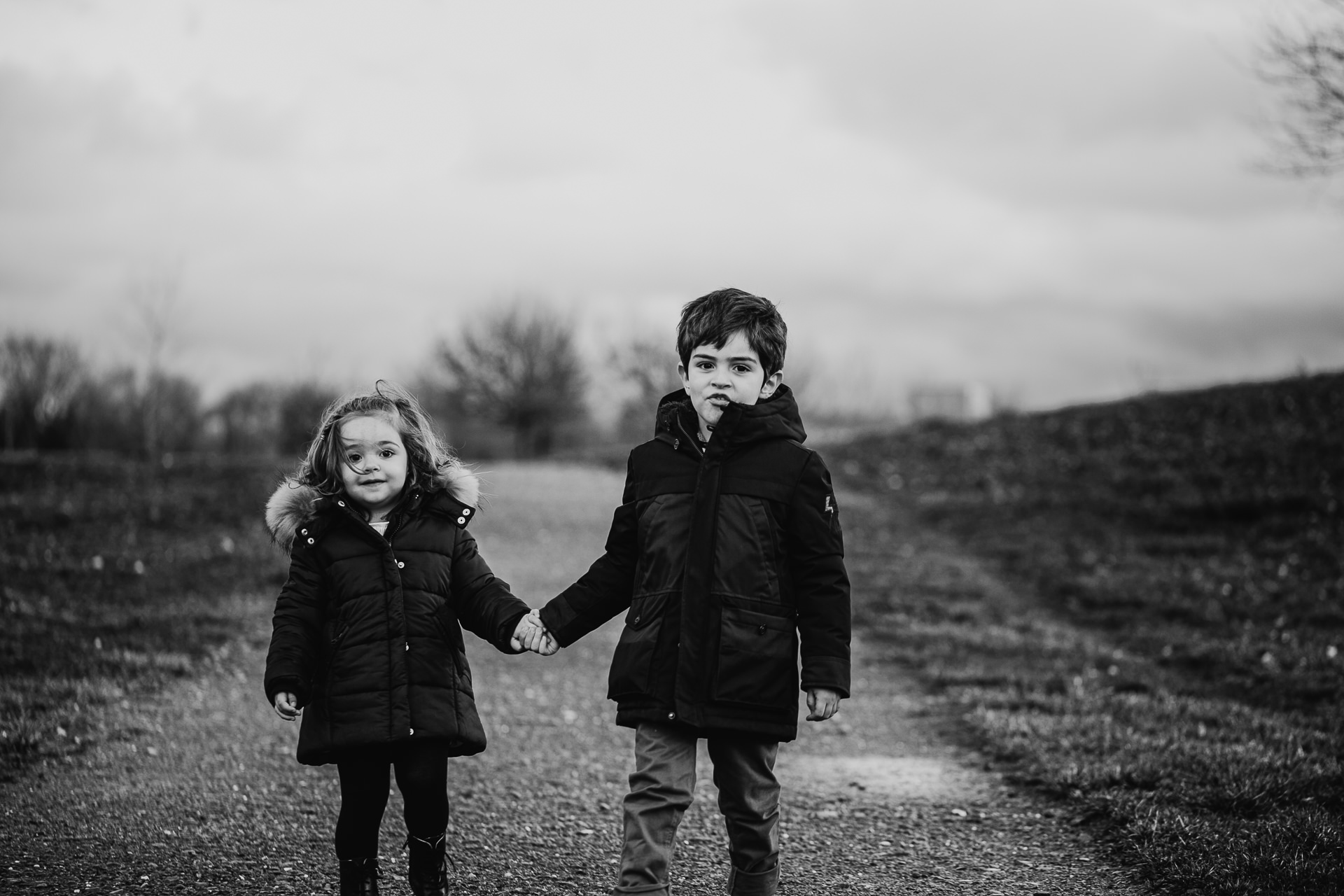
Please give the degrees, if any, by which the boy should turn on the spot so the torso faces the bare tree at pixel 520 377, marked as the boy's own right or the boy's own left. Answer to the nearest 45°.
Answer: approximately 180°

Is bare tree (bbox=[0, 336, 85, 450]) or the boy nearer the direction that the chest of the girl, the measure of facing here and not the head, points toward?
the boy

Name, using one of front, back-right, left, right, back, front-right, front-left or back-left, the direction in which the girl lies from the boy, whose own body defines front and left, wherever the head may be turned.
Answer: right

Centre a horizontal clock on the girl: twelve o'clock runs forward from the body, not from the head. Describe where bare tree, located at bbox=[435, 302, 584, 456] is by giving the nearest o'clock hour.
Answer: The bare tree is roughly at 6 o'clock from the girl.

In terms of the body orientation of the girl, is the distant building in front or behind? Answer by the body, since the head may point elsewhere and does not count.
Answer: behind

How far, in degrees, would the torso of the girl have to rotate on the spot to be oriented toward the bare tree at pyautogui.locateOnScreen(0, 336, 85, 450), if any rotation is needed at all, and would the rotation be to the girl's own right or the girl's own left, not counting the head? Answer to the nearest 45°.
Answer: approximately 180°

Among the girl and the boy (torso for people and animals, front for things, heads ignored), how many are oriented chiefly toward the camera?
2

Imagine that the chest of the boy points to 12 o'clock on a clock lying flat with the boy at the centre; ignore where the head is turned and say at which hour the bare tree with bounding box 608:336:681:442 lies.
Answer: The bare tree is roughly at 6 o'clock from the boy.

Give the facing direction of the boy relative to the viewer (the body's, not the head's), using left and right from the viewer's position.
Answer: facing the viewer

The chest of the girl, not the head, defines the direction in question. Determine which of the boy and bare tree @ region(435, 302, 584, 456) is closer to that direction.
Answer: the boy
